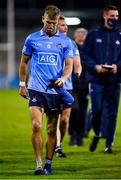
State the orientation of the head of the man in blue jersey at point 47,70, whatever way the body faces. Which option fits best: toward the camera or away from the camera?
toward the camera

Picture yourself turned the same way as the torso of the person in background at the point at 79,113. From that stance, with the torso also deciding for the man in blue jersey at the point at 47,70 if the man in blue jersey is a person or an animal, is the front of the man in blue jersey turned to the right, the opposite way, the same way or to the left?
the same way

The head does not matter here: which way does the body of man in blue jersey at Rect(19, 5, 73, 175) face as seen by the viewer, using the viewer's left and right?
facing the viewer

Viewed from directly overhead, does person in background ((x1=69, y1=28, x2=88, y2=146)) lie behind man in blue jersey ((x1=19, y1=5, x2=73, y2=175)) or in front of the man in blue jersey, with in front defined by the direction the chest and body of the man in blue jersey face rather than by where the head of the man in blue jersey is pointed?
behind

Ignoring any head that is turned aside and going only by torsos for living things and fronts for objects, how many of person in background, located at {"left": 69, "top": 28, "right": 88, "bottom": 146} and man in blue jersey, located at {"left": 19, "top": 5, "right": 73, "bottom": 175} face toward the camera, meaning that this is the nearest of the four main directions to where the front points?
2

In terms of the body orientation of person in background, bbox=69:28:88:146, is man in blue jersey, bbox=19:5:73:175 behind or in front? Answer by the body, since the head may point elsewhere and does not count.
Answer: in front
